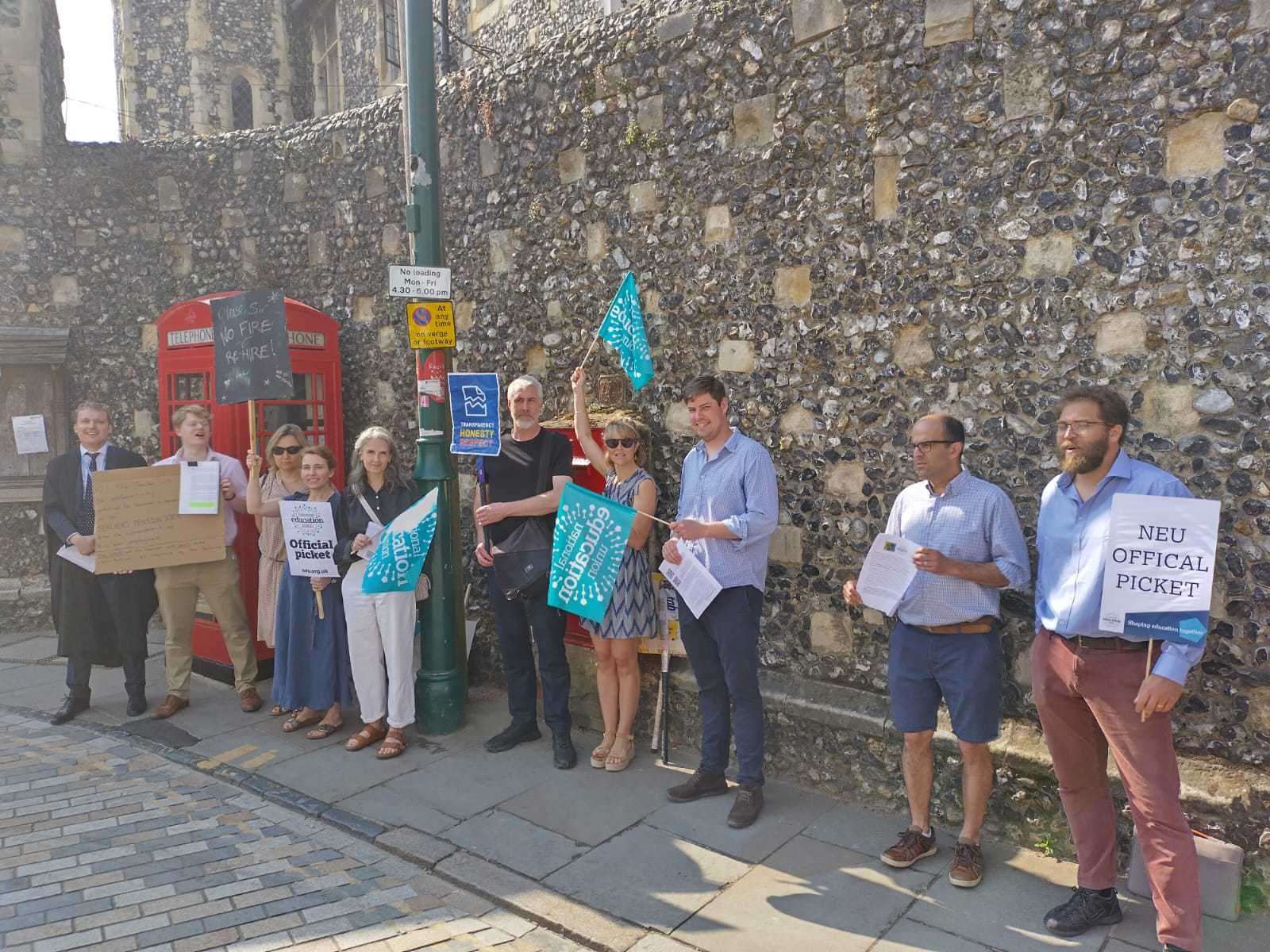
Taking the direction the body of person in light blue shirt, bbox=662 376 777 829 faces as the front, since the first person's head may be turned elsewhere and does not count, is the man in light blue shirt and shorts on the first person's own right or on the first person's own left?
on the first person's own left

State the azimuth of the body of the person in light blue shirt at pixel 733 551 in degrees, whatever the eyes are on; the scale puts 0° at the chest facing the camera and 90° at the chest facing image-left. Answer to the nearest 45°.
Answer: approximately 45°

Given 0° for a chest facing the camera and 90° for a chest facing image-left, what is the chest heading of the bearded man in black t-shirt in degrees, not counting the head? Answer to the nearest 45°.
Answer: approximately 0°

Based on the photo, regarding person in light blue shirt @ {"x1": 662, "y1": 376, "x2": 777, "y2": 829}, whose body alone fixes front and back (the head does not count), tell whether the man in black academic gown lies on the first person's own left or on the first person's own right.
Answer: on the first person's own right

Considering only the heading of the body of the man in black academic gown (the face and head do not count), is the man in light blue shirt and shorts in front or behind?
in front

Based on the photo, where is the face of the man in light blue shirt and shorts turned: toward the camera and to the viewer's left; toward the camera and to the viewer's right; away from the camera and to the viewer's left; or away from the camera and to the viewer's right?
toward the camera and to the viewer's left

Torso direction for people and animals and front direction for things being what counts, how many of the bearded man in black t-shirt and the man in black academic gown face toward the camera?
2

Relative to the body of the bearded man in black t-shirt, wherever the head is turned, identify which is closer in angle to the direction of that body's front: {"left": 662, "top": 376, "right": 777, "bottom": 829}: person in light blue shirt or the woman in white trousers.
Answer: the person in light blue shirt
